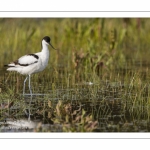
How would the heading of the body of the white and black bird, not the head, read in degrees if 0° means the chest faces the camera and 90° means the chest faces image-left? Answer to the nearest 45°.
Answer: approximately 270°
